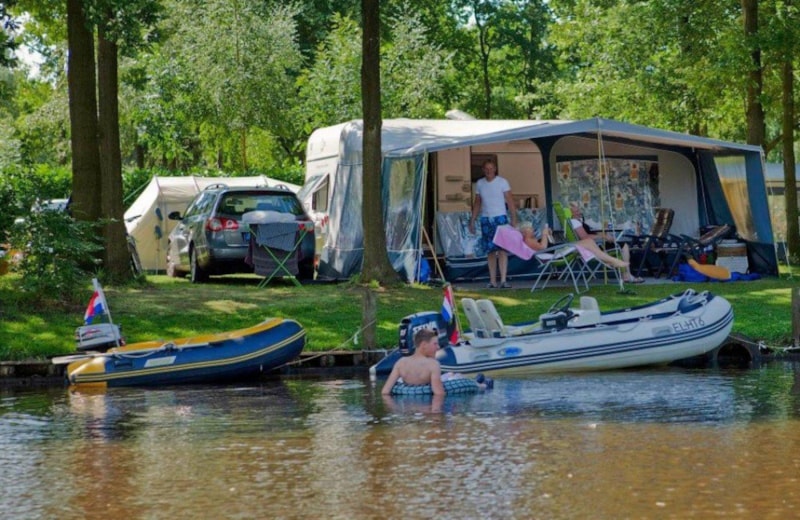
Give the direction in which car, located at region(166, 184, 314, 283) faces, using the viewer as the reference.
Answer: facing away from the viewer and to the left of the viewer

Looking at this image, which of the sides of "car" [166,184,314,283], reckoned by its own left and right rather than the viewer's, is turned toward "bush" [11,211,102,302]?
left

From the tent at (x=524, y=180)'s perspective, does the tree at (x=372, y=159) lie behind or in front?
in front

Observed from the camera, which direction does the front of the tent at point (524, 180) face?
facing the viewer

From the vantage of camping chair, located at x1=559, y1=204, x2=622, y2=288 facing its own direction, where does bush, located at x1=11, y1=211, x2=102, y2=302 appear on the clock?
The bush is roughly at 5 o'clock from the camping chair.

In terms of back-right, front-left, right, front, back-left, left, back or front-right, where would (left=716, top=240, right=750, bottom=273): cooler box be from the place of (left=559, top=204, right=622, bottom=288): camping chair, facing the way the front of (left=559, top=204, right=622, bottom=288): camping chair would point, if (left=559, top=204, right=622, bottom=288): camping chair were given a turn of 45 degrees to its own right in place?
left

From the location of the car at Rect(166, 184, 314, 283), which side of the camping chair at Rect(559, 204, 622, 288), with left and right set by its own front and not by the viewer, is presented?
back

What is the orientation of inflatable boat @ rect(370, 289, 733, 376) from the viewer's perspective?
to the viewer's right

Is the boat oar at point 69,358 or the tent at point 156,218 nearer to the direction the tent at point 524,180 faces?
the boat oar

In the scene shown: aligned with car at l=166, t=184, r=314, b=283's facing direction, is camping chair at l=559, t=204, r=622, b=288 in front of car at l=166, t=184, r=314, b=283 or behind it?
behind

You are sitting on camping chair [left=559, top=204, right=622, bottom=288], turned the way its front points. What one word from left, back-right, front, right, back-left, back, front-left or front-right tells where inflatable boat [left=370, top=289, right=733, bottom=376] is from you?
right

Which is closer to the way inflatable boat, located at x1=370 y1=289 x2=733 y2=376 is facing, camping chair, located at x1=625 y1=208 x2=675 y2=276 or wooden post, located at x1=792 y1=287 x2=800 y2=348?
the wooden post

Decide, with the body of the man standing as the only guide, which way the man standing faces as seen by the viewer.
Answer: toward the camera

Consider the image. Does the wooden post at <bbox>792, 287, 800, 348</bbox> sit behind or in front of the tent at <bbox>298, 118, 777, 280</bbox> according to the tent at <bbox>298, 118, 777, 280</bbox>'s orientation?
in front
